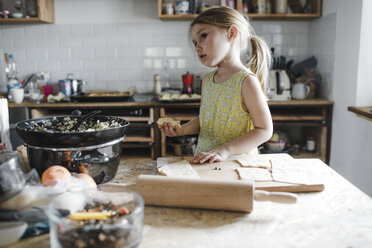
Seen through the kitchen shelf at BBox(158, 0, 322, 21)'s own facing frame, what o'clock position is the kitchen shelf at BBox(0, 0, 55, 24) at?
the kitchen shelf at BBox(0, 0, 55, 24) is roughly at 3 o'clock from the kitchen shelf at BBox(158, 0, 322, 21).

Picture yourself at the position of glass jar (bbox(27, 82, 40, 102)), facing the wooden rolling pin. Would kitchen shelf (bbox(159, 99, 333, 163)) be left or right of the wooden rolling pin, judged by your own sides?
left

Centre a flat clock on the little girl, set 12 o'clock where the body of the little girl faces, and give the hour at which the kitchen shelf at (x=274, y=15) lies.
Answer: The kitchen shelf is roughly at 5 o'clock from the little girl.
